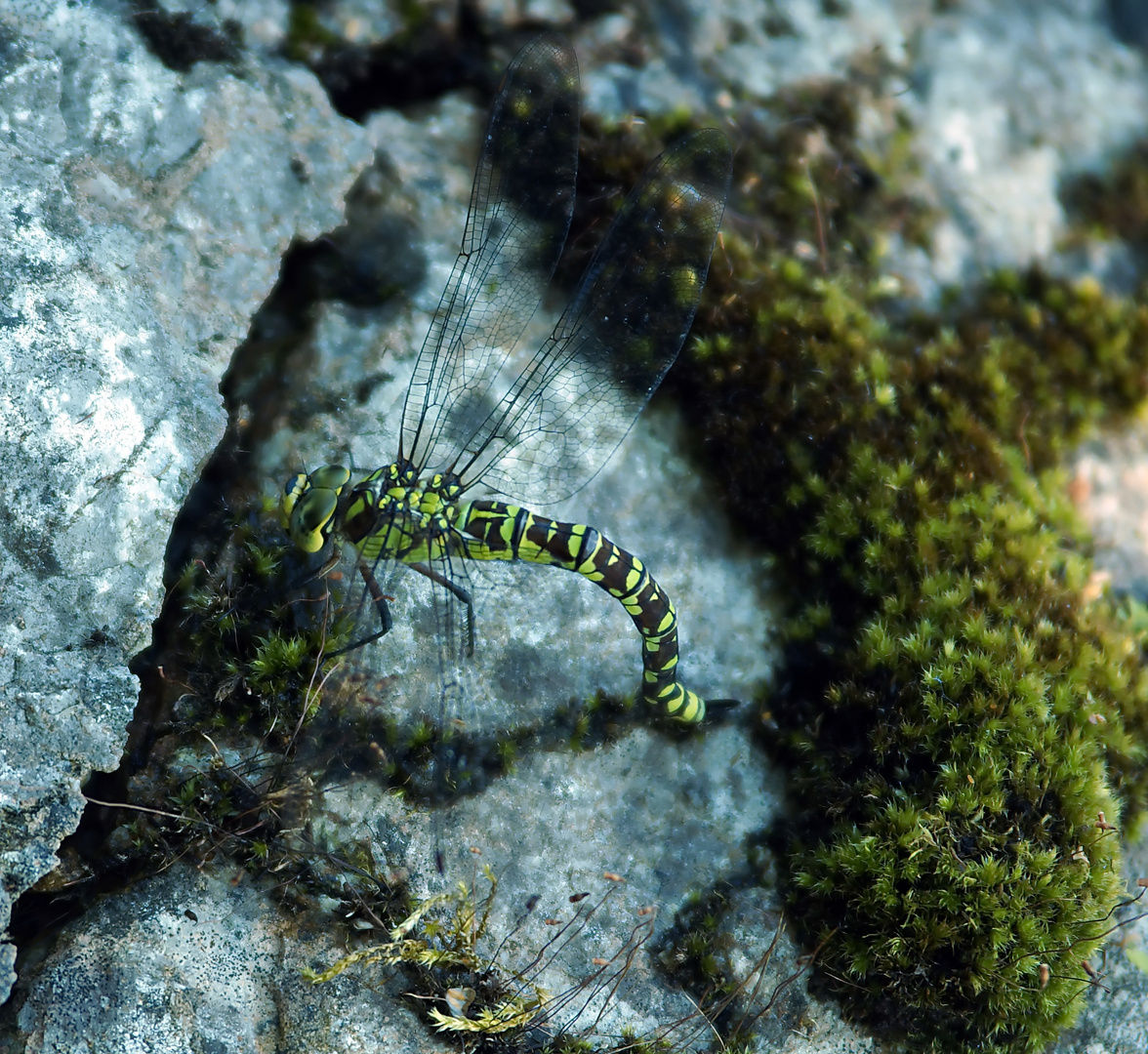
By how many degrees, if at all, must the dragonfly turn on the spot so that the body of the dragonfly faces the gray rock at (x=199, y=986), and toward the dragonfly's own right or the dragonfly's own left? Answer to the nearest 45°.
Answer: approximately 90° to the dragonfly's own left

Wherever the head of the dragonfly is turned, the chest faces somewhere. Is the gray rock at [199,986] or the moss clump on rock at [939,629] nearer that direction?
the gray rock

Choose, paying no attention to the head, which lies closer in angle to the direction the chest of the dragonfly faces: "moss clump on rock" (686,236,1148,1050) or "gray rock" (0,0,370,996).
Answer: the gray rock

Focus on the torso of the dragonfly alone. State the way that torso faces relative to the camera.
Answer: to the viewer's left

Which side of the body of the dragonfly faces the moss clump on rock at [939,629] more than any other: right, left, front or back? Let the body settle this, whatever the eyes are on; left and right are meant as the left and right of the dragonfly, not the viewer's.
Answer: back

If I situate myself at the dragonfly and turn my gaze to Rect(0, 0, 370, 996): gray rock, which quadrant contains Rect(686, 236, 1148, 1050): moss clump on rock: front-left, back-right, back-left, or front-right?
back-left
